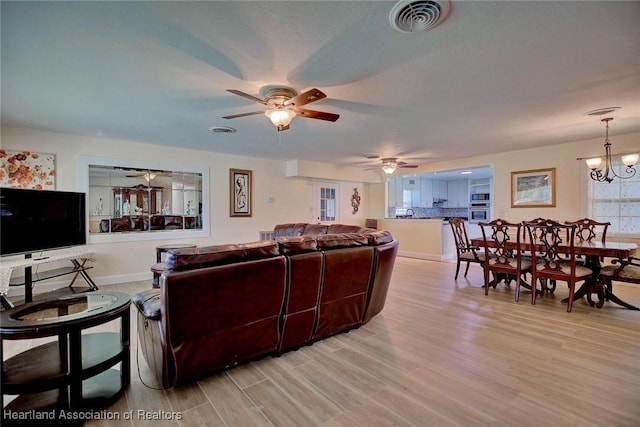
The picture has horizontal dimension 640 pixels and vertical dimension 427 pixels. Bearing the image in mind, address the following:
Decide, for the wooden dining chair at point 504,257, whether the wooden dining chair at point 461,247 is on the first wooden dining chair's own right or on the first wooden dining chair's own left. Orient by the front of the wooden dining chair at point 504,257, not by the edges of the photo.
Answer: on the first wooden dining chair's own left

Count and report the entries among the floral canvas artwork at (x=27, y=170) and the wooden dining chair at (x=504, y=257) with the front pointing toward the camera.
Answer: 1

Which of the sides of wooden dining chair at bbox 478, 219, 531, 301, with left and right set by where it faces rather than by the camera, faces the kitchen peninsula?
left

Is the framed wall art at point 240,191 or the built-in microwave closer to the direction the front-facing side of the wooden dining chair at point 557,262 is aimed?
the built-in microwave

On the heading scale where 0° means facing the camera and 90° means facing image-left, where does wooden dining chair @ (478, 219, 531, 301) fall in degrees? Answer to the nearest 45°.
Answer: approximately 225°

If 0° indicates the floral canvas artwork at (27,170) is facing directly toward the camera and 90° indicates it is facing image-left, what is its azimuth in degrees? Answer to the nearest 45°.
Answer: approximately 0°

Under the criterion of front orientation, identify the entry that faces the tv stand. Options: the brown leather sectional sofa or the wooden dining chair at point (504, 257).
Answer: the brown leather sectional sofa

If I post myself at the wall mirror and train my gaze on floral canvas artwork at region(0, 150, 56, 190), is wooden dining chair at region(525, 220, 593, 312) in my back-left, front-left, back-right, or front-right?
back-left

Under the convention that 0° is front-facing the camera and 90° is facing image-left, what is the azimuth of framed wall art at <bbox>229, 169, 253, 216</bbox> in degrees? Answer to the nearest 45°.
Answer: approximately 315°

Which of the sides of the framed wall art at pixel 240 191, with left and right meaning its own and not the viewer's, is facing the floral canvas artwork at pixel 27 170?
right

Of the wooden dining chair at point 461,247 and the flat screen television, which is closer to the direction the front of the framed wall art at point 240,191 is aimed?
the wooden dining chair

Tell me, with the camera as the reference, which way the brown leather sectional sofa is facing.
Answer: facing away from the viewer and to the left of the viewer
